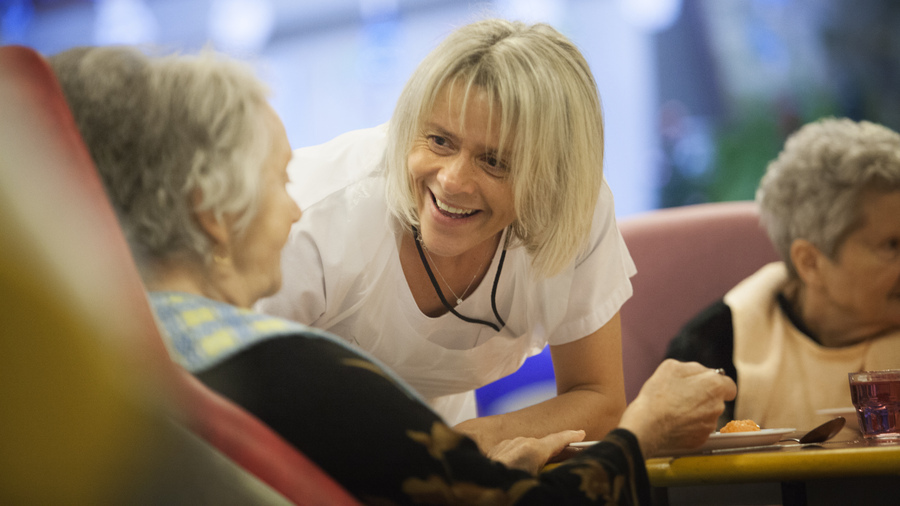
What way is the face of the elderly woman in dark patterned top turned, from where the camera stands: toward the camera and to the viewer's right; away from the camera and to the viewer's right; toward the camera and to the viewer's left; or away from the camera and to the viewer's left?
away from the camera and to the viewer's right

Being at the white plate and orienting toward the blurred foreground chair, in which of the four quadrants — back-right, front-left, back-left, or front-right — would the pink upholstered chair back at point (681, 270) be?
back-right

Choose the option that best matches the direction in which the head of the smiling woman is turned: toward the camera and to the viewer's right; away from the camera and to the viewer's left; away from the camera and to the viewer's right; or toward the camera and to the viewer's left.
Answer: toward the camera and to the viewer's left

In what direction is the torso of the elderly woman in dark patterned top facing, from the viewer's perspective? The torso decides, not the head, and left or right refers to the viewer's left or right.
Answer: facing away from the viewer and to the right of the viewer
